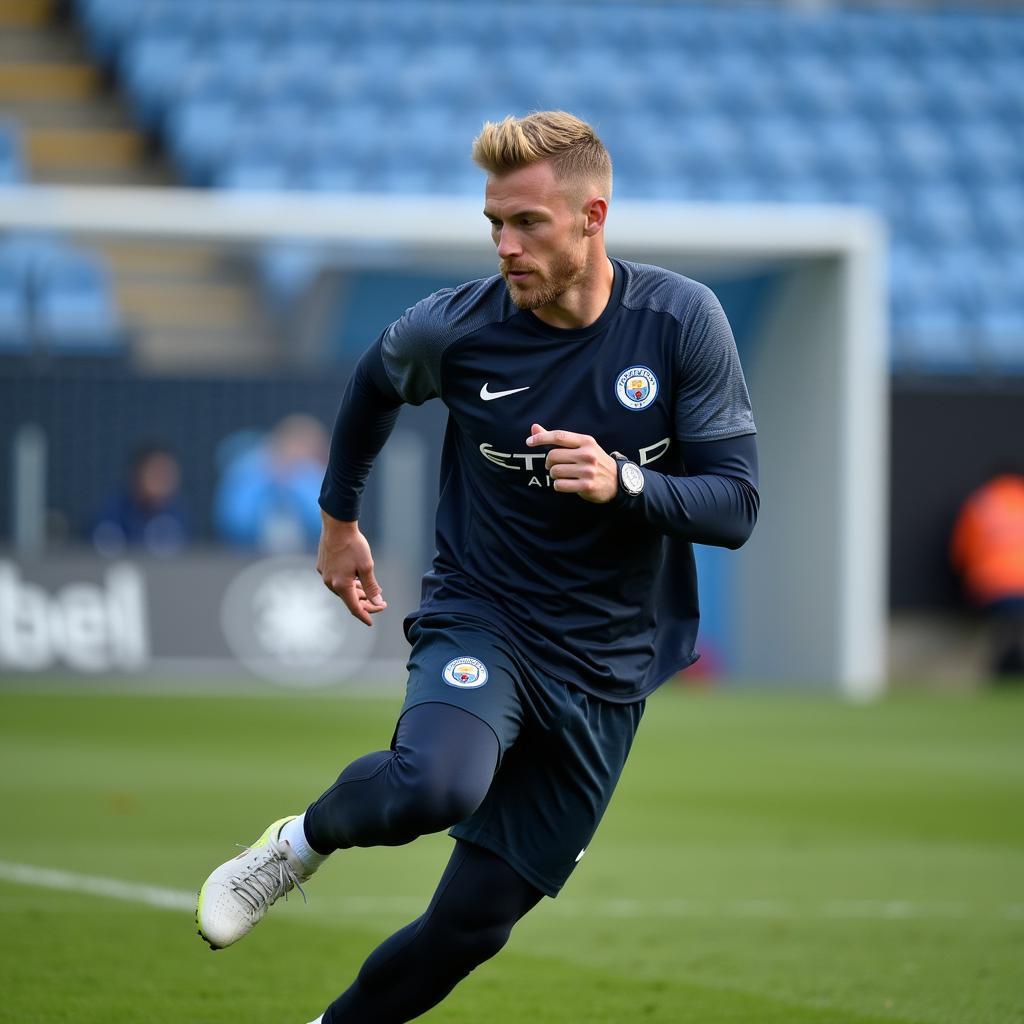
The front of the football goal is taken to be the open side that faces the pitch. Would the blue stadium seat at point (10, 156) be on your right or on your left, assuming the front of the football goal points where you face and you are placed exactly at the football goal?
on your right

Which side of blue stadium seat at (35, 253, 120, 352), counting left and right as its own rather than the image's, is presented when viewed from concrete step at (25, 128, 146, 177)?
back

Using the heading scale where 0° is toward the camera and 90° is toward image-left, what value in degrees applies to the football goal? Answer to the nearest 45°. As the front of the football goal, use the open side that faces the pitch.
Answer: approximately 0°

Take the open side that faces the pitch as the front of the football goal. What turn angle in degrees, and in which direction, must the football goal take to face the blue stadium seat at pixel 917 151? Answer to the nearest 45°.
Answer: approximately 180°

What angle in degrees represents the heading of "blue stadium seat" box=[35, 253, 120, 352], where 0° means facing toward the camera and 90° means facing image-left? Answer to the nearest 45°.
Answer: approximately 0°

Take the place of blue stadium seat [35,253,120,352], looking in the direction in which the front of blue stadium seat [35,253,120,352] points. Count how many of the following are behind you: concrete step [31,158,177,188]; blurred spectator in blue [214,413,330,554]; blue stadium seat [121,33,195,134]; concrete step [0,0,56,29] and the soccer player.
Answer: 3

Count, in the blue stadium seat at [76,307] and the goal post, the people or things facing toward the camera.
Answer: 2

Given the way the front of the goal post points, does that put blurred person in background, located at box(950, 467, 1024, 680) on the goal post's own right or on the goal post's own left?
on the goal post's own left

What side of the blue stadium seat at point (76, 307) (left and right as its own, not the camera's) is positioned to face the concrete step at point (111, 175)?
back

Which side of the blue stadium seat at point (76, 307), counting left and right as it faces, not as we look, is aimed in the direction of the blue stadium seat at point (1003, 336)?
left

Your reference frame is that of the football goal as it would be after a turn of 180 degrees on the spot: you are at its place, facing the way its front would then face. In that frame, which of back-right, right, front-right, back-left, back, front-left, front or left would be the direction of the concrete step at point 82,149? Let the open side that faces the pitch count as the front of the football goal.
front-left
